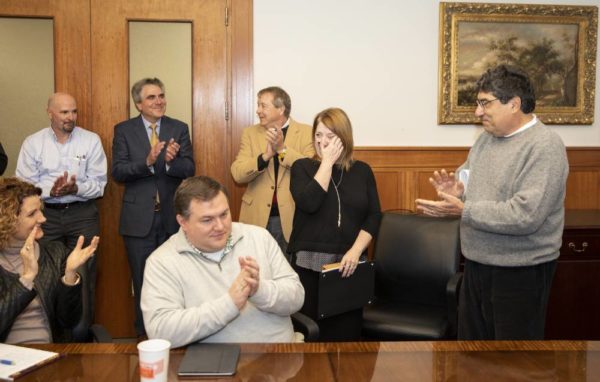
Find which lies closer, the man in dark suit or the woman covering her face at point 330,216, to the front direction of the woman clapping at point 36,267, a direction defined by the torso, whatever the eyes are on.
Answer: the woman covering her face

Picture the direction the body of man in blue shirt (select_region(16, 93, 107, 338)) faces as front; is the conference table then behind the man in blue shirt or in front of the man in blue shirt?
in front

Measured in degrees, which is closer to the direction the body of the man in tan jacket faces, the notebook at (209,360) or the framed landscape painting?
the notebook

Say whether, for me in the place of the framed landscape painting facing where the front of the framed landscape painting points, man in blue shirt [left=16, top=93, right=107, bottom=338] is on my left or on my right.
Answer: on my right

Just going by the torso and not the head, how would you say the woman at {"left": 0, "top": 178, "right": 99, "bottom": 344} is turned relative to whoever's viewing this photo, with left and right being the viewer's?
facing the viewer and to the right of the viewer

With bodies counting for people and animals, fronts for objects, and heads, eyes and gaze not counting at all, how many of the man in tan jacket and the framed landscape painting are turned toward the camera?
2

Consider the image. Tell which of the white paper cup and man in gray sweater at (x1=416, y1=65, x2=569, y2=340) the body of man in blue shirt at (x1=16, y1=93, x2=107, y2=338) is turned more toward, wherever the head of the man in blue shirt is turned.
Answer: the white paper cup

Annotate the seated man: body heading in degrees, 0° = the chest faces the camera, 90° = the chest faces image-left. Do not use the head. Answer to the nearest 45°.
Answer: approximately 315°

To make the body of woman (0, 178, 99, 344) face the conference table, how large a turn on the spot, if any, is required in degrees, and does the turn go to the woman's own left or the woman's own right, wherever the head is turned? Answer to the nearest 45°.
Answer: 0° — they already face it

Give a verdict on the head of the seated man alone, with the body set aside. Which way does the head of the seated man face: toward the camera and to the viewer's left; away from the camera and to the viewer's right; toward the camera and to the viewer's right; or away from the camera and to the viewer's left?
toward the camera and to the viewer's right

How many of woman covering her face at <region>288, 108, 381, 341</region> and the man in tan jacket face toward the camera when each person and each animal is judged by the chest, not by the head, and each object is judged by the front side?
2
